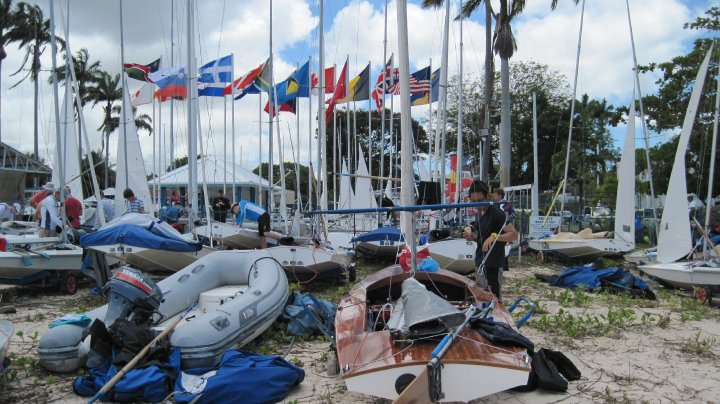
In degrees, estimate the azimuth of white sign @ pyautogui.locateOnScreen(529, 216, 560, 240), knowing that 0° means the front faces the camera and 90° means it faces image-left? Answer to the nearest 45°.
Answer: approximately 0°

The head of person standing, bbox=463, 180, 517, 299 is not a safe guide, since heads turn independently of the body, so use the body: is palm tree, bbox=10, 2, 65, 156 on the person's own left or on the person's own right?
on the person's own right

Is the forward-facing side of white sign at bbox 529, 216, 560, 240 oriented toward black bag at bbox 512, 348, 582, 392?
yes

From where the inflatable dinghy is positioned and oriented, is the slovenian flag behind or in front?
in front

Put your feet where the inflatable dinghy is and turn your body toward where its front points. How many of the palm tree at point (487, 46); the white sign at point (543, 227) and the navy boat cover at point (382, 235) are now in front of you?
3

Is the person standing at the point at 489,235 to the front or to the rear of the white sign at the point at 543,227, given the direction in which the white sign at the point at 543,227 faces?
to the front

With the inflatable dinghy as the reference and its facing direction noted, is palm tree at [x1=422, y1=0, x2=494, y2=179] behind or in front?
in front

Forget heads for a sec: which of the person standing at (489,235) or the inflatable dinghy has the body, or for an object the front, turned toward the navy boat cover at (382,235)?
the inflatable dinghy

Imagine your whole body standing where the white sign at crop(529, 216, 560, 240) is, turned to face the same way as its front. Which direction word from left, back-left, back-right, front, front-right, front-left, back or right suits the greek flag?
right

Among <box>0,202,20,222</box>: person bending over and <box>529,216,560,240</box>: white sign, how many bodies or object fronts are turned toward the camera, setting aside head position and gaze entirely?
1
